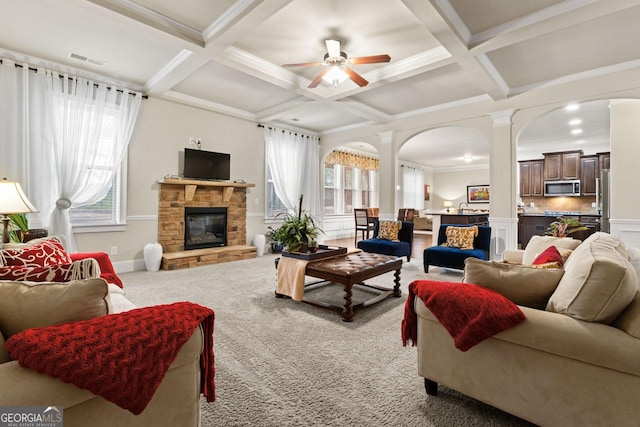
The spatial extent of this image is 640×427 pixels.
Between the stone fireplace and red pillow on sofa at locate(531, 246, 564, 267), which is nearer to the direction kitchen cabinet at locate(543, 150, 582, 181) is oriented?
the red pillow on sofa

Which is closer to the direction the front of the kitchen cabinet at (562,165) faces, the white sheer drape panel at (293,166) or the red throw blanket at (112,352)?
the red throw blanket

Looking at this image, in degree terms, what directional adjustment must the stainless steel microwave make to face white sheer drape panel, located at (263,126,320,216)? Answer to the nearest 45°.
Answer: approximately 45° to its right

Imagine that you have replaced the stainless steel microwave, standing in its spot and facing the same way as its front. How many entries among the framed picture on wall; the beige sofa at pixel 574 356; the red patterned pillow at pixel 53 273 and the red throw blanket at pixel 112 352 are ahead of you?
3

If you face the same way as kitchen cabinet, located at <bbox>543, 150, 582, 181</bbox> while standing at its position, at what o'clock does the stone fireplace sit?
The stone fireplace is roughly at 1 o'clock from the kitchen cabinet.

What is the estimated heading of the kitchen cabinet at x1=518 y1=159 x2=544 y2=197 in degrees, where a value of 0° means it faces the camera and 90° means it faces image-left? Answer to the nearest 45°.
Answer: approximately 0°

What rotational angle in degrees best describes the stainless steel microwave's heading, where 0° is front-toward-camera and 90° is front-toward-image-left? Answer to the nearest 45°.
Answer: approximately 0°
